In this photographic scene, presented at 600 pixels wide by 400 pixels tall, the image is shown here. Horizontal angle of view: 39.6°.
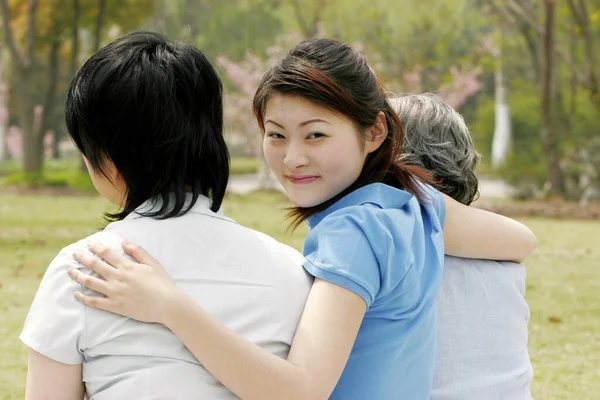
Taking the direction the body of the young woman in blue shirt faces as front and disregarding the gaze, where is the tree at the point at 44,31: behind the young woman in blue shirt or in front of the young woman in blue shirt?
in front

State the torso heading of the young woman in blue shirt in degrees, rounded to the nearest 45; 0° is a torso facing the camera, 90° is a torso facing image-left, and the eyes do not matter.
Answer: approximately 135°
